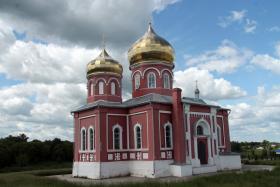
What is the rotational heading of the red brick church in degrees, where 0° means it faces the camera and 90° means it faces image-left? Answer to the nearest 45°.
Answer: approximately 315°
